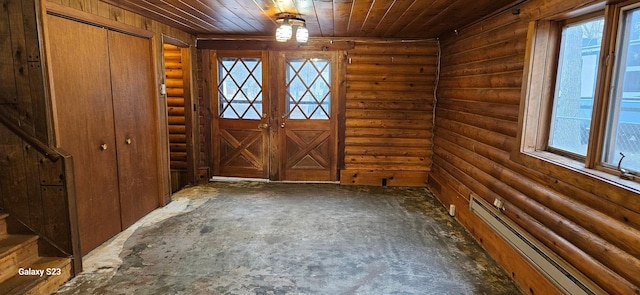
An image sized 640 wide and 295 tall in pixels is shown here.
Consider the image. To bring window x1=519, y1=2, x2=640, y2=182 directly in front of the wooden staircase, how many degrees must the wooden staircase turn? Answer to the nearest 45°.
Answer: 0° — it already faces it

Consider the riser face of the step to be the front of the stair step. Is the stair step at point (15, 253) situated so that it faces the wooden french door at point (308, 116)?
no

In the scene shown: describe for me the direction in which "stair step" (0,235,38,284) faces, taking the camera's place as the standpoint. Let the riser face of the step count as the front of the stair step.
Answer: facing the viewer and to the right of the viewer

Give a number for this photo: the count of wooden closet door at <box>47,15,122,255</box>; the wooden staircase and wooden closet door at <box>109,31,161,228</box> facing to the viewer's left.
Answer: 0

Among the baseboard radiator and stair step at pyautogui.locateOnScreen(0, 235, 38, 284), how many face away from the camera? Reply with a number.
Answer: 0

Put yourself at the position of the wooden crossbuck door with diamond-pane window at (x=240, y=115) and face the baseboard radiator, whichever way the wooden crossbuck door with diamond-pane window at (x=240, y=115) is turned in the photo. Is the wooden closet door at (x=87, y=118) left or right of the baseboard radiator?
right

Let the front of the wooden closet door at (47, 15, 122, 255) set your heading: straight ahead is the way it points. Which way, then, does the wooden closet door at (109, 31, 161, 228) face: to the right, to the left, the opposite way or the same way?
the same way

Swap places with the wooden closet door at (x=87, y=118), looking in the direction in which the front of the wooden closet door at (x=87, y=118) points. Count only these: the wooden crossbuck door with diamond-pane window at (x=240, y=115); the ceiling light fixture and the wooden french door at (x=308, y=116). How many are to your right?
0

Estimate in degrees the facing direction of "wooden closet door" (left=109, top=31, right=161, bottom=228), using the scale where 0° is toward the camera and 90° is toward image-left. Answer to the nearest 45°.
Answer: approximately 315°

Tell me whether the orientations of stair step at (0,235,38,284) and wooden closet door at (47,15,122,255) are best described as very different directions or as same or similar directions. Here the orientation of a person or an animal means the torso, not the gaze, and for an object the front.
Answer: same or similar directions

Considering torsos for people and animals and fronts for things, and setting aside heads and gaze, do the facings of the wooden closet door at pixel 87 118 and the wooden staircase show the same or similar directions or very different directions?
same or similar directions

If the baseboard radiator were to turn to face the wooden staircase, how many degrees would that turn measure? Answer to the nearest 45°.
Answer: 0° — it already faces it

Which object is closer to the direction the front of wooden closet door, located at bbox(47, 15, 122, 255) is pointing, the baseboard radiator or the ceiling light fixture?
the baseboard radiator

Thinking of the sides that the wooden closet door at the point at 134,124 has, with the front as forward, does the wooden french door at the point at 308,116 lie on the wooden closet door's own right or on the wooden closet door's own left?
on the wooden closet door's own left
